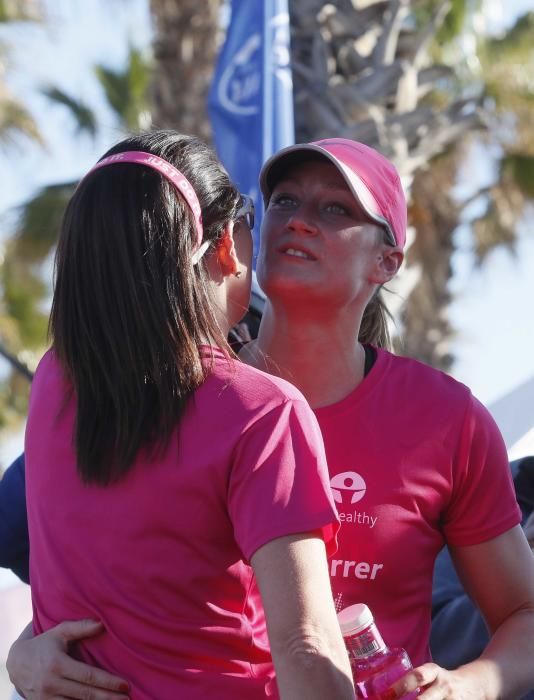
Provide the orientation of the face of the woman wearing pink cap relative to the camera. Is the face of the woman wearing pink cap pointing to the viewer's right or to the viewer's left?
to the viewer's left

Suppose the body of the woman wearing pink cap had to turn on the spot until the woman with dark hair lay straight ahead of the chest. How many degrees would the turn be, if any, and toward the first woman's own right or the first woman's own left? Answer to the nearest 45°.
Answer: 0° — they already face them

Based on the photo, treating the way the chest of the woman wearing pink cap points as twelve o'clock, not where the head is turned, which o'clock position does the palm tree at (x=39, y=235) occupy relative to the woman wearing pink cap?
The palm tree is roughly at 4 o'clock from the woman wearing pink cap.

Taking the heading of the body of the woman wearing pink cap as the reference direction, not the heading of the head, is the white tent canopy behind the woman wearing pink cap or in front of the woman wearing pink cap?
behind

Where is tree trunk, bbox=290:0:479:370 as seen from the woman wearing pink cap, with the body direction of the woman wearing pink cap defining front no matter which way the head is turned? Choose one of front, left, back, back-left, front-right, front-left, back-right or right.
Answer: back-right

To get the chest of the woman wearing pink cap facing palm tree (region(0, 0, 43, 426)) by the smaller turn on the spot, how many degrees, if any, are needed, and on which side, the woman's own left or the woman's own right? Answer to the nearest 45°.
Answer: approximately 135° to the woman's own right

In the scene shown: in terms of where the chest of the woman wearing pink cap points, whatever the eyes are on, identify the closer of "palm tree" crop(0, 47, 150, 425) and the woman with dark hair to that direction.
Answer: the woman with dark hair

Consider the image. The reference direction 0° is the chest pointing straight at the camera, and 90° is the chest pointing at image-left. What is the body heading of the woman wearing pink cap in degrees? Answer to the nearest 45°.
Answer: approximately 45°

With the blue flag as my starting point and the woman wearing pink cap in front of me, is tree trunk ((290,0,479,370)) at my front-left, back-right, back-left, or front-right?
back-left

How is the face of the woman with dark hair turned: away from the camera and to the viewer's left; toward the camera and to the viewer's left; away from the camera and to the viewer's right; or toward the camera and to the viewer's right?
away from the camera and to the viewer's right
